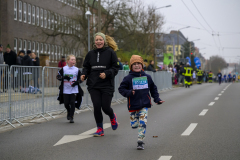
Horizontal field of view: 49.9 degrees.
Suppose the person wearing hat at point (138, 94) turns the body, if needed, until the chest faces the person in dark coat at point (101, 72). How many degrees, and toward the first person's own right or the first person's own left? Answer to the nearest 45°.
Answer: approximately 135° to the first person's own right

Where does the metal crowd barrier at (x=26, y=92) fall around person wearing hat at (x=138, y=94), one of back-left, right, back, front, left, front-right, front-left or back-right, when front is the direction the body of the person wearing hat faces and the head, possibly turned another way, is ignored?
back-right

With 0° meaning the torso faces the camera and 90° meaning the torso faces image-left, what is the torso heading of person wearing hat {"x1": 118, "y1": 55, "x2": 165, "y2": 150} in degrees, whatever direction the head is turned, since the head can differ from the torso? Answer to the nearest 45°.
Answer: approximately 0°

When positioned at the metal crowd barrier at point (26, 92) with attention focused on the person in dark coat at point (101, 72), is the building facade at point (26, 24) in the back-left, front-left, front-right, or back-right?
back-left

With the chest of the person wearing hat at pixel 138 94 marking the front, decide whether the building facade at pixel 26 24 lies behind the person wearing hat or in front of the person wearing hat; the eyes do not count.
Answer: behind

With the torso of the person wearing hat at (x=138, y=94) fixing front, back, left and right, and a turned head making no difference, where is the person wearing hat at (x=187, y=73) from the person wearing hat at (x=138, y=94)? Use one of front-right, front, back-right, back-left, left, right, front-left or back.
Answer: back
